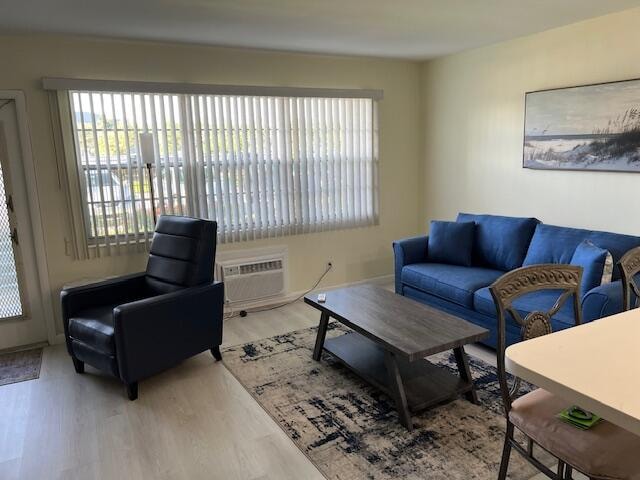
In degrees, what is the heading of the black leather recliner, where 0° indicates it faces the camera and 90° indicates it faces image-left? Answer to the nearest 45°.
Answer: approximately 45°

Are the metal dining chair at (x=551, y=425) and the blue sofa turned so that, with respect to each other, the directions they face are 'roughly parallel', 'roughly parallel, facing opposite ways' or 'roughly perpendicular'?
roughly perpendicular

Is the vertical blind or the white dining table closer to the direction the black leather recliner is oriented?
the white dining table

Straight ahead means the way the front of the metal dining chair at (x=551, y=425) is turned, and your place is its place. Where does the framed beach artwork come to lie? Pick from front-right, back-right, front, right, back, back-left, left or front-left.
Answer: back-left

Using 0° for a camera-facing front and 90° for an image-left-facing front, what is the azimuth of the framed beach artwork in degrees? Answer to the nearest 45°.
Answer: approximately 45°

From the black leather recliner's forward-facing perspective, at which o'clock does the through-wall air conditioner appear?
The through-wall air conditioner is roughly at 6 o'clock from the black leather recliner.

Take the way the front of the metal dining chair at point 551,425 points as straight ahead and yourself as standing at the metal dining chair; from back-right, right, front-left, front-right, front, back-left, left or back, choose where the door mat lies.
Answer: back-right

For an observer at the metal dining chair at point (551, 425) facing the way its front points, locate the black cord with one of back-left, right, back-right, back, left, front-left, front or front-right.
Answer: back

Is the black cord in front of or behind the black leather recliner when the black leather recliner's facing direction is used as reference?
behind
